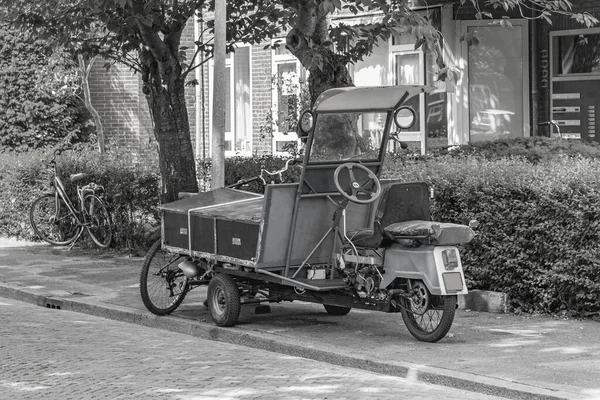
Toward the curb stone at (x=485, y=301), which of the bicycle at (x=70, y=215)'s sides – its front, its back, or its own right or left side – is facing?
back

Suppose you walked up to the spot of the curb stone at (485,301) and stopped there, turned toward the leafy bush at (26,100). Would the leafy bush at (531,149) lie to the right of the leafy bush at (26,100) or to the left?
right

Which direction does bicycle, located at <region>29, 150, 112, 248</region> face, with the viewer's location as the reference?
facing away from the viewer and to the left of the viewer

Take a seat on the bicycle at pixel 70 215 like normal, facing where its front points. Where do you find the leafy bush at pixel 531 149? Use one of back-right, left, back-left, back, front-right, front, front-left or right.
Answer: back

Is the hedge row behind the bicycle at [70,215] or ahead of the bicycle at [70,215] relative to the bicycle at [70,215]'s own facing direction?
behind
